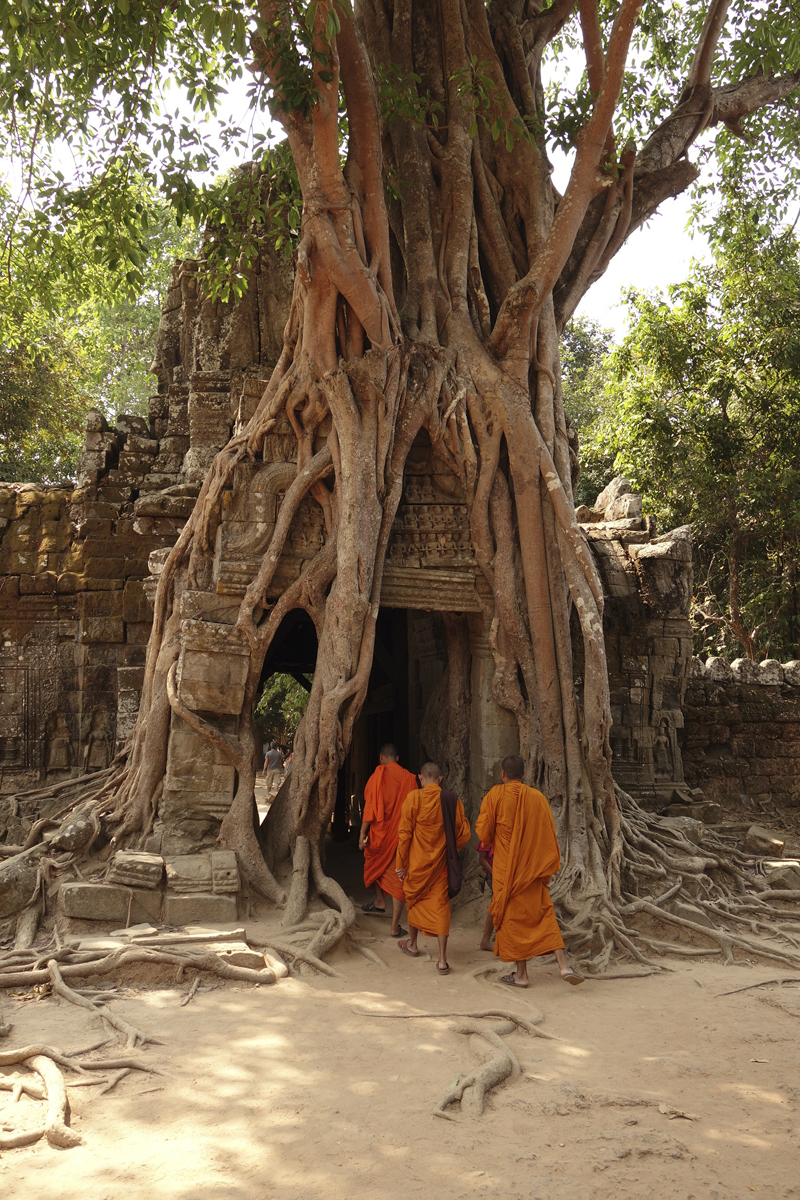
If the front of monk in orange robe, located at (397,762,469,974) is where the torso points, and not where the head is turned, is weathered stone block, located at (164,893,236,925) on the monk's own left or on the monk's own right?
on the monk's own left

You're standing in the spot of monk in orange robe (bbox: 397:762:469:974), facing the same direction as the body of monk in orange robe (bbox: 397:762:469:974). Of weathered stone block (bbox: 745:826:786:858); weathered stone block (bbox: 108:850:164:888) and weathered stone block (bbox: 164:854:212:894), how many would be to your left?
2

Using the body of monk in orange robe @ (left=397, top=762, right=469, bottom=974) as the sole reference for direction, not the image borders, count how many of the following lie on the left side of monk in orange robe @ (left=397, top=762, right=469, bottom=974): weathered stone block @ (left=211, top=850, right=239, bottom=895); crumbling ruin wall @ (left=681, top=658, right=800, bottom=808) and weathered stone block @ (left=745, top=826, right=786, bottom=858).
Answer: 1

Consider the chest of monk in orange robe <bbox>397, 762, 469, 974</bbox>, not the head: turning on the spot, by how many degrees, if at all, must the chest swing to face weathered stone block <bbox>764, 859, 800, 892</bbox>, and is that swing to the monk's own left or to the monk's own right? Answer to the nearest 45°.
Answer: approximately 45° to the monk's own right

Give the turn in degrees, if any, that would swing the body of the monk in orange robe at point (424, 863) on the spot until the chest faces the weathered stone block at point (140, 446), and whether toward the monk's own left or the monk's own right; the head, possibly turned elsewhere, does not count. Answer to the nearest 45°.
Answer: approximately 45° to the monk's own left

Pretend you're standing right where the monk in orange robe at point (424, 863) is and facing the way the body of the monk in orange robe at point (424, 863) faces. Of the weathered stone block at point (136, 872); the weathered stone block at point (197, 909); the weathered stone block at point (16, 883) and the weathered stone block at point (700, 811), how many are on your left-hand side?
3

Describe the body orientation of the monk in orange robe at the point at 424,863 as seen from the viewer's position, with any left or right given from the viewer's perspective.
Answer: facing away from the viewer

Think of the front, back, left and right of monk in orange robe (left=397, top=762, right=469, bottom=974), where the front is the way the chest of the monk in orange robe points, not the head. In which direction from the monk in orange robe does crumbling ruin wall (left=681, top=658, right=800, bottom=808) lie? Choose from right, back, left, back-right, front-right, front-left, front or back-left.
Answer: front-right

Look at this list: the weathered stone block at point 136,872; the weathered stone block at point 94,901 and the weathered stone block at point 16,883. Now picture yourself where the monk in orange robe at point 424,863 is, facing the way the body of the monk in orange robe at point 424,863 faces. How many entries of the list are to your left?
3

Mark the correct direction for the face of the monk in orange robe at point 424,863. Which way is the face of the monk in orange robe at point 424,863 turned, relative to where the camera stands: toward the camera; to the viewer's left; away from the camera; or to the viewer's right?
away from the camera

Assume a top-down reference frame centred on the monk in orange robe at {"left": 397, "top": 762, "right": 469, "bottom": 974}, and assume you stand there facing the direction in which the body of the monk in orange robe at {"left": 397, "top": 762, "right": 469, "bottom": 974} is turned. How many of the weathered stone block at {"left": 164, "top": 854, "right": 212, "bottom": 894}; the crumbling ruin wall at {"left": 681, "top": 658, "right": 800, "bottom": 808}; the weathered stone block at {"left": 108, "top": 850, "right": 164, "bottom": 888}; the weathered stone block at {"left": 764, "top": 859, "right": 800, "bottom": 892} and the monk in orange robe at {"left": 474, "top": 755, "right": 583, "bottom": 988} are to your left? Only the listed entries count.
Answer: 2

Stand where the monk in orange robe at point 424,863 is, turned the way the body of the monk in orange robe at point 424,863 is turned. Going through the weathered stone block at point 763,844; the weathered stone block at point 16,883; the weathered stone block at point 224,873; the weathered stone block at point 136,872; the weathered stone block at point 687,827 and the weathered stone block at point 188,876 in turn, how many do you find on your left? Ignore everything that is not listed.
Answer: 4

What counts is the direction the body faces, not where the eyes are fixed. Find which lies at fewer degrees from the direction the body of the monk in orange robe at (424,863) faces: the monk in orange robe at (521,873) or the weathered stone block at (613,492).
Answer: the weathered stone block

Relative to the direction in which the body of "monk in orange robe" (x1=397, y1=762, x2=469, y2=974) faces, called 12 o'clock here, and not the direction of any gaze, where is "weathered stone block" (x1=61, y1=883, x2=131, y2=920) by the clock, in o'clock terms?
The weathered stone block is roughly at 9 o'clock from the monk in orange robe.

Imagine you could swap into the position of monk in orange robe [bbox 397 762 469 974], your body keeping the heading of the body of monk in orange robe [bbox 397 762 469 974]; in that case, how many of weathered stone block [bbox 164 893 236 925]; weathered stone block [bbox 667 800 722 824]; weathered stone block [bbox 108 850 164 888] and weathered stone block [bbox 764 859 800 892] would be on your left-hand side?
2

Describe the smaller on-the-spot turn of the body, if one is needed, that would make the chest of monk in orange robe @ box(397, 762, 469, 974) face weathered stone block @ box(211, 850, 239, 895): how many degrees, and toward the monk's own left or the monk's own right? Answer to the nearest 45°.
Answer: approximately 90° to the monk's own left

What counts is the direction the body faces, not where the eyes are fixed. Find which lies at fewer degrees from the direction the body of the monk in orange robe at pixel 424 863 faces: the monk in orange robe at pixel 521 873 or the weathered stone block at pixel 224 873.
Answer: the weathered stone block

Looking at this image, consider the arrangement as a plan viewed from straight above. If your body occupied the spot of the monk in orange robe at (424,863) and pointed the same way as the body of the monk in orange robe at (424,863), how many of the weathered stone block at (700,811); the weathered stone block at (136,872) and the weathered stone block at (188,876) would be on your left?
2
